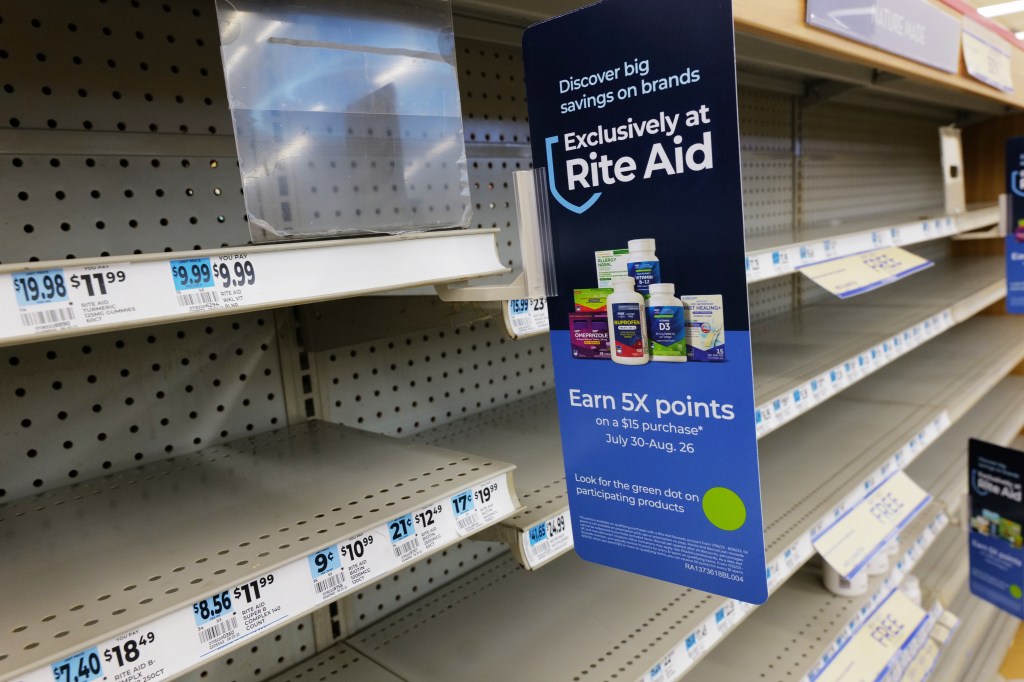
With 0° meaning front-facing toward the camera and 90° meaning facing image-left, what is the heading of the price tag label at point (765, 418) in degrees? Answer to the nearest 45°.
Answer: approximately 315°

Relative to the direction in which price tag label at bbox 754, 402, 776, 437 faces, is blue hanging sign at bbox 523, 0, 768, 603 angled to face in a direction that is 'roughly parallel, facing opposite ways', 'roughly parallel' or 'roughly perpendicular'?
roughly perpendicular

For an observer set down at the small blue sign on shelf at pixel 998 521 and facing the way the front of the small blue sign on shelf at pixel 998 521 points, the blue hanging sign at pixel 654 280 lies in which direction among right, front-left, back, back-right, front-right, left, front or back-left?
front-left

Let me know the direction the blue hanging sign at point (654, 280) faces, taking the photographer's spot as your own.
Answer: facing the viewer and to the left of the viewer

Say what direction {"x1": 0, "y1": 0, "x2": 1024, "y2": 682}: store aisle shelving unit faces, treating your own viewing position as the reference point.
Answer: facing the viewer and to the right of the viewer

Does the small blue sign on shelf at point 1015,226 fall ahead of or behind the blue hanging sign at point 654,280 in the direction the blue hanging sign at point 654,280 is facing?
behind
